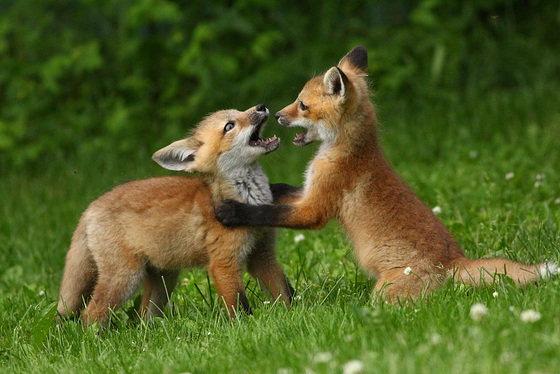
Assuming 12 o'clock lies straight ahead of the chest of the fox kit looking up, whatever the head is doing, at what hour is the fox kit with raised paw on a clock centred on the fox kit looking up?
The fox kit with raised paw is roughly at 1 o'clock from the fox kit looking up.

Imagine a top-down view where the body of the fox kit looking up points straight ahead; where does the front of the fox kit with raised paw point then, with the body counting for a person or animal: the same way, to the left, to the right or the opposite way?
the opposite way

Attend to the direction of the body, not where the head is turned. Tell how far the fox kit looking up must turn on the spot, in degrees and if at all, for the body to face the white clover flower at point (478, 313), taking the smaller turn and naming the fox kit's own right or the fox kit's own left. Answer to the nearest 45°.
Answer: approximately 45° to the fox kit's own right

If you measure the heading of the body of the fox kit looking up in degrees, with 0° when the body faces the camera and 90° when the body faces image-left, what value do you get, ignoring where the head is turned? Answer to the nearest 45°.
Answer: approximately 270°

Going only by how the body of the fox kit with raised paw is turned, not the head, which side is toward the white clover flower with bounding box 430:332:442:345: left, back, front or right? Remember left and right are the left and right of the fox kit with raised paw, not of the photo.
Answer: left

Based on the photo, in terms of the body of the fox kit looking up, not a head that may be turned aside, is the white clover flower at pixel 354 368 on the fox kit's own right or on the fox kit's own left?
on the fox kit's own right

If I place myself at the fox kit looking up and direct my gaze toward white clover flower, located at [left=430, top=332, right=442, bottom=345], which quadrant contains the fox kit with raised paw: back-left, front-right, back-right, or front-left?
front-left

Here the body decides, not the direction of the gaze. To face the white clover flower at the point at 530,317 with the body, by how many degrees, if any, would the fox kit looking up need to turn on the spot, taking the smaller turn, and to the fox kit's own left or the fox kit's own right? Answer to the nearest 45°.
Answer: approximately 45° to the fox kit's own right

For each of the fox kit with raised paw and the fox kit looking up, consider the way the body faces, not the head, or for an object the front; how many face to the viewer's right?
1

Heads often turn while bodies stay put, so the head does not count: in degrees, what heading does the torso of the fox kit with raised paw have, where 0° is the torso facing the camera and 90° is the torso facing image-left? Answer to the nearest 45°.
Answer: approximately 90°

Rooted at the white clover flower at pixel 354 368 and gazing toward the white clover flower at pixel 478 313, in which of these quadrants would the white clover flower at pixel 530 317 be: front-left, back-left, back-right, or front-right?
front-right
